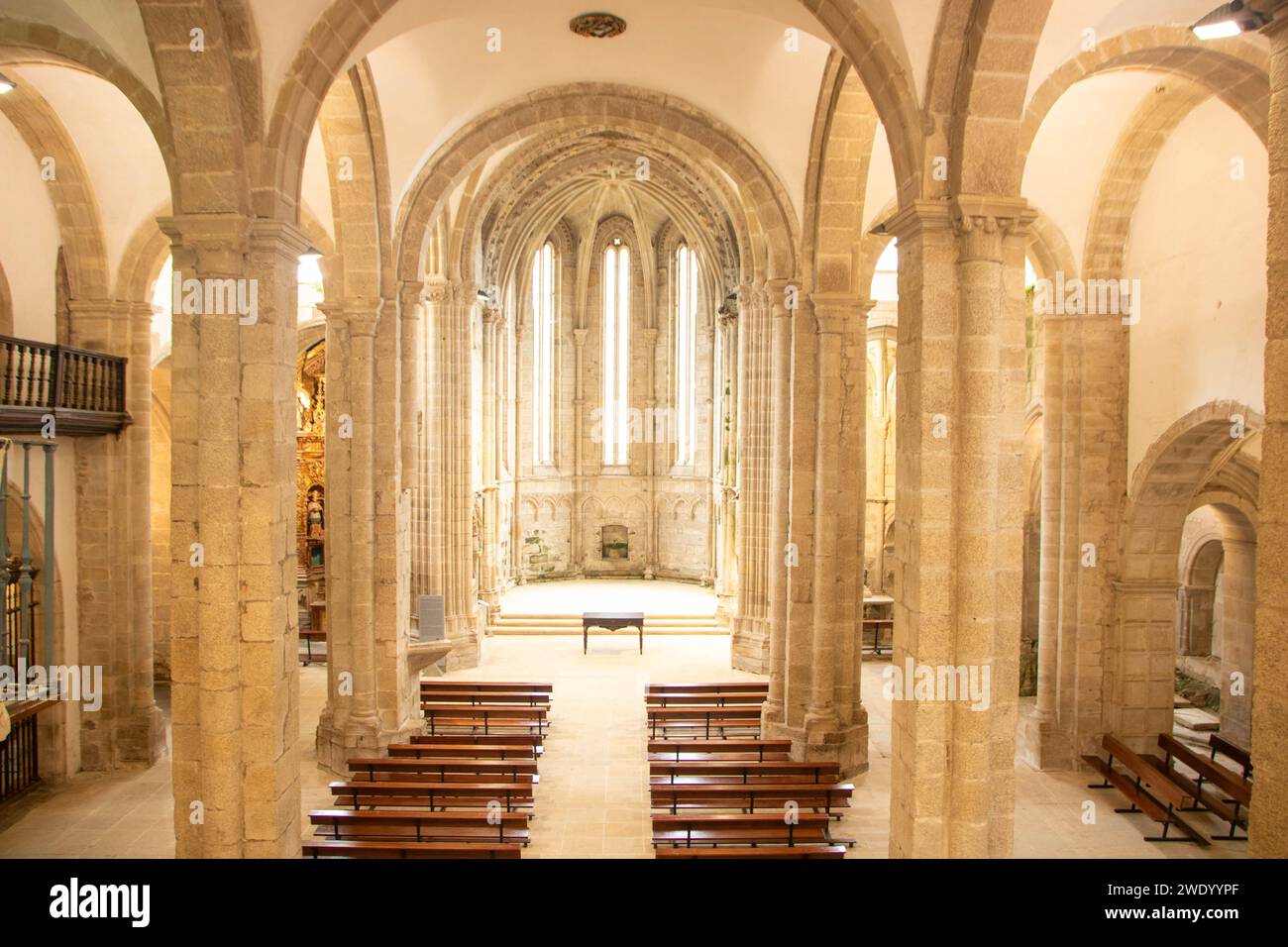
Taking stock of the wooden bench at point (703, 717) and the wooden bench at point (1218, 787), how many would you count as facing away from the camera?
1

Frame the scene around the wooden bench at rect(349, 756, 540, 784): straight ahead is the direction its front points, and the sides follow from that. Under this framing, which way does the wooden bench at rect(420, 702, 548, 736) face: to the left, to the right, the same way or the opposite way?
the same way

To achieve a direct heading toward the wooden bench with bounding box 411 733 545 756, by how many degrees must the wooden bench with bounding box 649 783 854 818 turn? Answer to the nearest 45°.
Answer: approximately 45° to its left

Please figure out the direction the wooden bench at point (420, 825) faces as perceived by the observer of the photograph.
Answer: facing away from the viewer

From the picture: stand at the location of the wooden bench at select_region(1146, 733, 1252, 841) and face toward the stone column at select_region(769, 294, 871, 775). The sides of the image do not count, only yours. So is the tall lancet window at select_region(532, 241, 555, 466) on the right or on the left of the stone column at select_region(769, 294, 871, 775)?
right

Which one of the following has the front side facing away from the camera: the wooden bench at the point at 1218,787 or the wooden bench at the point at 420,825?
the wooden bench at the point at 420,825

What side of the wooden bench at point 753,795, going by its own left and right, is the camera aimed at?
back

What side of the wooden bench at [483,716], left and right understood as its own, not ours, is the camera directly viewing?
back

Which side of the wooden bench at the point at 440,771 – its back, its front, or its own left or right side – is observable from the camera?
back

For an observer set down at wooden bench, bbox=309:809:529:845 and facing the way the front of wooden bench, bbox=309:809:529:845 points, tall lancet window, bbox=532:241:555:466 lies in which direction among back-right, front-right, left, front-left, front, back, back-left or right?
front

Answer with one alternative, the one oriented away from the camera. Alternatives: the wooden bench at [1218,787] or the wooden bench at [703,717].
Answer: the wooden bench at [703,717]

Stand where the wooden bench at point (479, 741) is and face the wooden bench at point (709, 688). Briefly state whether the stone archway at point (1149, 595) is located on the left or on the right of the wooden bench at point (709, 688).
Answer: right

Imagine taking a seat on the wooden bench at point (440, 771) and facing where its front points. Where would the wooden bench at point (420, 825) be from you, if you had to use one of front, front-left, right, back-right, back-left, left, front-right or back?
back

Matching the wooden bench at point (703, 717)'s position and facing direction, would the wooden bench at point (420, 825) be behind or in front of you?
behind

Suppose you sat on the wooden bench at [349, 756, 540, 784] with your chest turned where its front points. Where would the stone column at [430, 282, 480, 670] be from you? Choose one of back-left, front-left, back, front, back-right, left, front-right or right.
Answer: front

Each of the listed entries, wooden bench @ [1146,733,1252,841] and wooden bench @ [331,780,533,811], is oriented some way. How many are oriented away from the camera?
1

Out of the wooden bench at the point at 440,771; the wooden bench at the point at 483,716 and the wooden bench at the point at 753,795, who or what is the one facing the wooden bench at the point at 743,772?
the wooden bench at the point at 753,795

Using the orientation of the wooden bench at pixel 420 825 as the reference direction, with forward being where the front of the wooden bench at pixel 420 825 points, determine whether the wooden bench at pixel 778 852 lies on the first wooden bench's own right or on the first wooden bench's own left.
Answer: on the first wooden bench's own right
